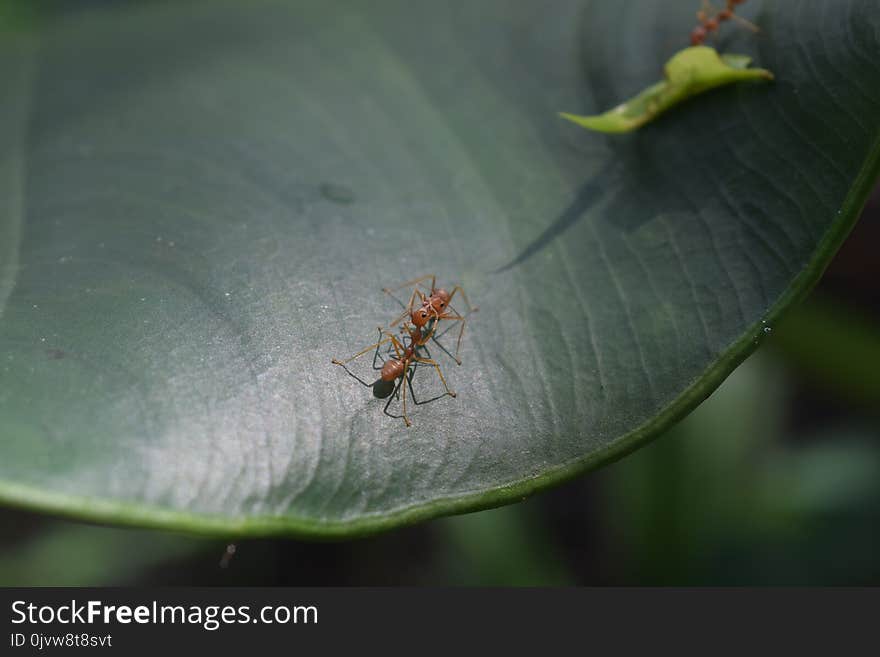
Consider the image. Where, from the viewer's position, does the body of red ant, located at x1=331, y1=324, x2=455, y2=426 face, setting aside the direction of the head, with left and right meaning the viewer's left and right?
facing away from the viewer and to the right of the viewer

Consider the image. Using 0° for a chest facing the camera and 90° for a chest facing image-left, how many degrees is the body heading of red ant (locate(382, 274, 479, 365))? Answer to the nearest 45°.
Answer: approximately 45°

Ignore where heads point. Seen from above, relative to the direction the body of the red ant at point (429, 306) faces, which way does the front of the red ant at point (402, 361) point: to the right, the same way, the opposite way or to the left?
the opposite way
